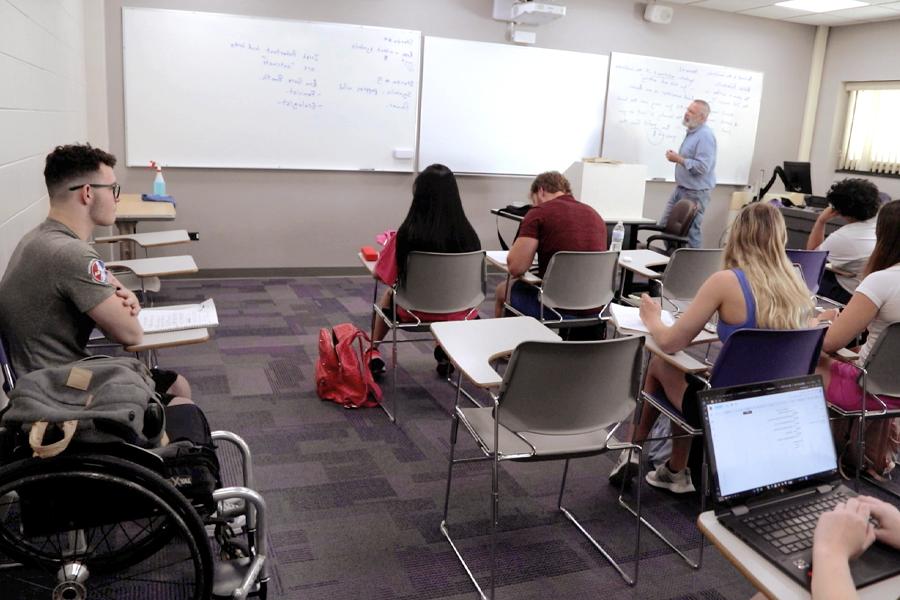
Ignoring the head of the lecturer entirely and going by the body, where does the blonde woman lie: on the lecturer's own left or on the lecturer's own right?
on the lecturer's own left

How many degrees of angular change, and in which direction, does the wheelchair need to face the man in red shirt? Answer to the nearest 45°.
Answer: approximately 45° to its left

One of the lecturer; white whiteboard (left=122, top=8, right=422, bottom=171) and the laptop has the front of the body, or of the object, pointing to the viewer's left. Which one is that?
the lecturer

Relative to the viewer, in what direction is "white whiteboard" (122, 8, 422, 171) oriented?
toward the camera

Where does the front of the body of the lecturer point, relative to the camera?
to the viewer's left

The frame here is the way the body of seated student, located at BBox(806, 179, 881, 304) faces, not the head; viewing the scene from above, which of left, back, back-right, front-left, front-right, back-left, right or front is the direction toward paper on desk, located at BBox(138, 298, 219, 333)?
left

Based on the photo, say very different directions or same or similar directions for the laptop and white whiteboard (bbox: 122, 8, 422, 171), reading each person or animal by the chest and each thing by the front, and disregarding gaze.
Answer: same or similar directions

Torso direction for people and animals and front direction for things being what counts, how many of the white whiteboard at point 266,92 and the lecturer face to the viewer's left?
1

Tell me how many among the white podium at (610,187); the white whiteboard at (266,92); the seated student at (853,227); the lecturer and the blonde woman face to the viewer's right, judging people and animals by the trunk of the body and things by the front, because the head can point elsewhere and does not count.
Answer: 0

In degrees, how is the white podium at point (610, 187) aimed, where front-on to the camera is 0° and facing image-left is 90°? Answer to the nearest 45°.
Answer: approximately 0°

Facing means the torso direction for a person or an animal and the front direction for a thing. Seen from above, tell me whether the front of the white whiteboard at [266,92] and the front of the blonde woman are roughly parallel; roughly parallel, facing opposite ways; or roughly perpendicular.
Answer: roughly parallel, facing opposite ways

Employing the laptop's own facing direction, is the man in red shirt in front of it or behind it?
behind

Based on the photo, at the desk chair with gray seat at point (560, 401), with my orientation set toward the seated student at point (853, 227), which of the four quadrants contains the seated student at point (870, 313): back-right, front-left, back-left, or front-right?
front-right

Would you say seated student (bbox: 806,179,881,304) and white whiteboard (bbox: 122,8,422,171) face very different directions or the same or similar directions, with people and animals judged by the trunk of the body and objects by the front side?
very different directions

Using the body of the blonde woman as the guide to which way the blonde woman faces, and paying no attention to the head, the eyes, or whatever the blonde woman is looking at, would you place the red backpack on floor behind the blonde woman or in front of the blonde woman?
in front

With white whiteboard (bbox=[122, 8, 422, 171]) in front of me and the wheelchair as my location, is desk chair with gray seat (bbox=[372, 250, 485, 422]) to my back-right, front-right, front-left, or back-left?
front-right

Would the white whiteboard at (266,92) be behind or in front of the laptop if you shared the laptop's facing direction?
behind

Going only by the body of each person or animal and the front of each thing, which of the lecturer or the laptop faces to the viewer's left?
the lecturer

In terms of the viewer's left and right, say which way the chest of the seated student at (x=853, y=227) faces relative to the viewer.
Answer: facing away from the viewer and to the left of the viewer

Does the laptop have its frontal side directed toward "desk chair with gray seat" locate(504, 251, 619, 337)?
no
